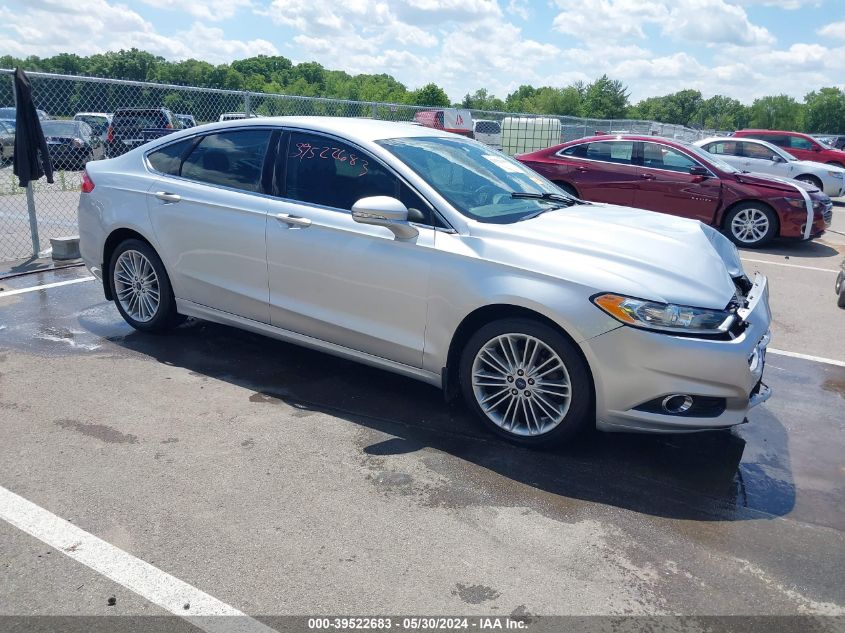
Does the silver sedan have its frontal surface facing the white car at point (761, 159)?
no

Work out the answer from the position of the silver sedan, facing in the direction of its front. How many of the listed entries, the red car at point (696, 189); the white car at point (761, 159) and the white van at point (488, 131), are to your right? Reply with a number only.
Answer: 0

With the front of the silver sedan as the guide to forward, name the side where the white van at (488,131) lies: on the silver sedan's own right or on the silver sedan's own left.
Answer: on the silver sedan's own left

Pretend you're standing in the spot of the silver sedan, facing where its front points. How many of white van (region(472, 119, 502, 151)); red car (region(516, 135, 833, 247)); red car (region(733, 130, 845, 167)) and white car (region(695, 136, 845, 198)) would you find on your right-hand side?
0

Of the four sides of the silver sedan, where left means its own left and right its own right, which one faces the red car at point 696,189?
left

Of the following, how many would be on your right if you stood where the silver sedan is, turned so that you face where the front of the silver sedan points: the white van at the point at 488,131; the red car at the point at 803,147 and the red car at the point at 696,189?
0

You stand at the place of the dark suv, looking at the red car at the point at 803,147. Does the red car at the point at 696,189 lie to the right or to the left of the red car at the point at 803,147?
right

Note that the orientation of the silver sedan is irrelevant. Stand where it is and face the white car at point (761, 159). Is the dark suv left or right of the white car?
left

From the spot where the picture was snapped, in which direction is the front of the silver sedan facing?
facing the viewer and to the right of the viewer

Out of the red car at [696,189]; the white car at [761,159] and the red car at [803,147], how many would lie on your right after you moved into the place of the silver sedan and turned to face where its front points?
0

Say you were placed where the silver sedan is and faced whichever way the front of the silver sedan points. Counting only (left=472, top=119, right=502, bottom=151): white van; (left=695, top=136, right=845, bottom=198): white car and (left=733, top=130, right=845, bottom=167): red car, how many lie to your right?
0

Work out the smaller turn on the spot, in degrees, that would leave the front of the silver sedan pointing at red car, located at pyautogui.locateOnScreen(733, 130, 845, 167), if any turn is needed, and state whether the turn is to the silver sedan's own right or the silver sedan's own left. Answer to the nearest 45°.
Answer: approximately 90° to the silver sedan's own left

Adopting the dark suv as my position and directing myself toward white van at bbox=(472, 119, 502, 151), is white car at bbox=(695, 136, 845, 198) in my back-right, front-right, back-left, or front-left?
front-right

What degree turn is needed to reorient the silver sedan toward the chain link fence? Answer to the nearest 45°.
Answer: approximately 180°
